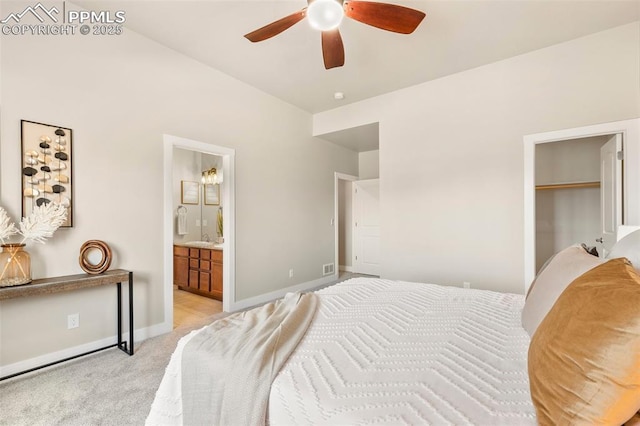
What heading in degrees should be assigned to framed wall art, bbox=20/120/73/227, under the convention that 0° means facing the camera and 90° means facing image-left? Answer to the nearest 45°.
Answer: approximately 315°

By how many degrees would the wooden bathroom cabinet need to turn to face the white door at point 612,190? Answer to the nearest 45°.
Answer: approximately 90° to its left

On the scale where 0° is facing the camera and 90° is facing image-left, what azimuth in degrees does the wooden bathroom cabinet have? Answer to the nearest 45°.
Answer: approximately 45°

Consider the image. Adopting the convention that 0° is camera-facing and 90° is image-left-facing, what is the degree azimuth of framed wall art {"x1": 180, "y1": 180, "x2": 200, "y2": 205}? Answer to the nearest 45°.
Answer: approximately 315°

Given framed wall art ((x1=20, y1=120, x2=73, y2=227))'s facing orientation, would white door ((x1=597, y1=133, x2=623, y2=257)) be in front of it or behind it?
in front

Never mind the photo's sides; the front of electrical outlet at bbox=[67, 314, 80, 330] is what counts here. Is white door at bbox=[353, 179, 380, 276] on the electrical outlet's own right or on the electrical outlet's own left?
on the electrical outlet's own left

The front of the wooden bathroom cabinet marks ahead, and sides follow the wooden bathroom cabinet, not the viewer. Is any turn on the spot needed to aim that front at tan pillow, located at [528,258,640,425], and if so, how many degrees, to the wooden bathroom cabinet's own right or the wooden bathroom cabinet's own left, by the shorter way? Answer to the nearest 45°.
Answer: approximately 45° to the wooden bathroom cabinet's own left

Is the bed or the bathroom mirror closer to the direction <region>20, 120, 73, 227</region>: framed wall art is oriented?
the bed

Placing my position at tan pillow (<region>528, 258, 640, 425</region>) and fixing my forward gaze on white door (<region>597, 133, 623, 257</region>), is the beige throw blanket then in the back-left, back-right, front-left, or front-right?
back-left

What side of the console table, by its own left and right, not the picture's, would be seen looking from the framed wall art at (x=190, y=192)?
left

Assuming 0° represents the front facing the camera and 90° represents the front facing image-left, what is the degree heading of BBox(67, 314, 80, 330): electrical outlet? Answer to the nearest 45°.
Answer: approximately 315°
